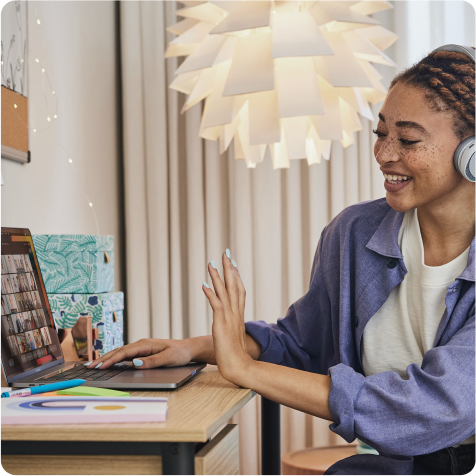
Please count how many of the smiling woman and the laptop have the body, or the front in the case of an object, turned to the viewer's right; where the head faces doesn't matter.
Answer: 1

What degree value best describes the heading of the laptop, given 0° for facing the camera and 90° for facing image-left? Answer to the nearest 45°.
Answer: approximately 270°

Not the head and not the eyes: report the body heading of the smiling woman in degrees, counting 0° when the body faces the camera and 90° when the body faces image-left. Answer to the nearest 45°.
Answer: approximately 45°

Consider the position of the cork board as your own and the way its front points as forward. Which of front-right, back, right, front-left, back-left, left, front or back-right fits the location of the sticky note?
front-right

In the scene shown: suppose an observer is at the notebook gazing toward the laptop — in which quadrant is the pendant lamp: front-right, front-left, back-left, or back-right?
front-right
